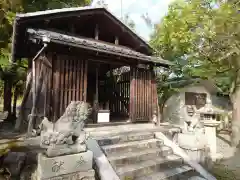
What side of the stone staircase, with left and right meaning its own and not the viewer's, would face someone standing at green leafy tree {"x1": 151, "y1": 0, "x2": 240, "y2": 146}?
left

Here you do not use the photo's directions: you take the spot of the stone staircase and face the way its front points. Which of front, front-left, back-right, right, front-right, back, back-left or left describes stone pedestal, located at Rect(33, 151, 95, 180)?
right

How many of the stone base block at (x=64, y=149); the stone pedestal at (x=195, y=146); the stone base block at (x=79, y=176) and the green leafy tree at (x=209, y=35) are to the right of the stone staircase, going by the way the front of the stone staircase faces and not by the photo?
2

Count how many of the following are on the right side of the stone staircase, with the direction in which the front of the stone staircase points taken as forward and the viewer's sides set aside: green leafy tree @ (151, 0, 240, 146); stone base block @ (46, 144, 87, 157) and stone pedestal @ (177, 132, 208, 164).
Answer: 1

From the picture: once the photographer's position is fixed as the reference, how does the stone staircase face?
facing the viewer and to the right of the viewer

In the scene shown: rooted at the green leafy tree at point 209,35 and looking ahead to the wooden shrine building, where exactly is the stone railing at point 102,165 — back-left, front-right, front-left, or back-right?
front-left

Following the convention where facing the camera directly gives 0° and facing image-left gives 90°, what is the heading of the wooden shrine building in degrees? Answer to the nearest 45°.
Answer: approximately 315°

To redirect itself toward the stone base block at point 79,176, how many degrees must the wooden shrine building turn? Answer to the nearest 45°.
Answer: approximately 45° to its right

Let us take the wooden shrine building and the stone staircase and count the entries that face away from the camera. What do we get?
0

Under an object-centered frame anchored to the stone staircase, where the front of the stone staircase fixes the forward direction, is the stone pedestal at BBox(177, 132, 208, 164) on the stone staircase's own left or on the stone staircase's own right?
on the stone staircase's own left

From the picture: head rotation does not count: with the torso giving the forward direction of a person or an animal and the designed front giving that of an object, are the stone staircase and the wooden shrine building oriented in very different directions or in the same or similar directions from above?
same or similar directions

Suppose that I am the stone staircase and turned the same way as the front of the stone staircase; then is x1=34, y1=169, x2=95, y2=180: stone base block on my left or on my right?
on my right
